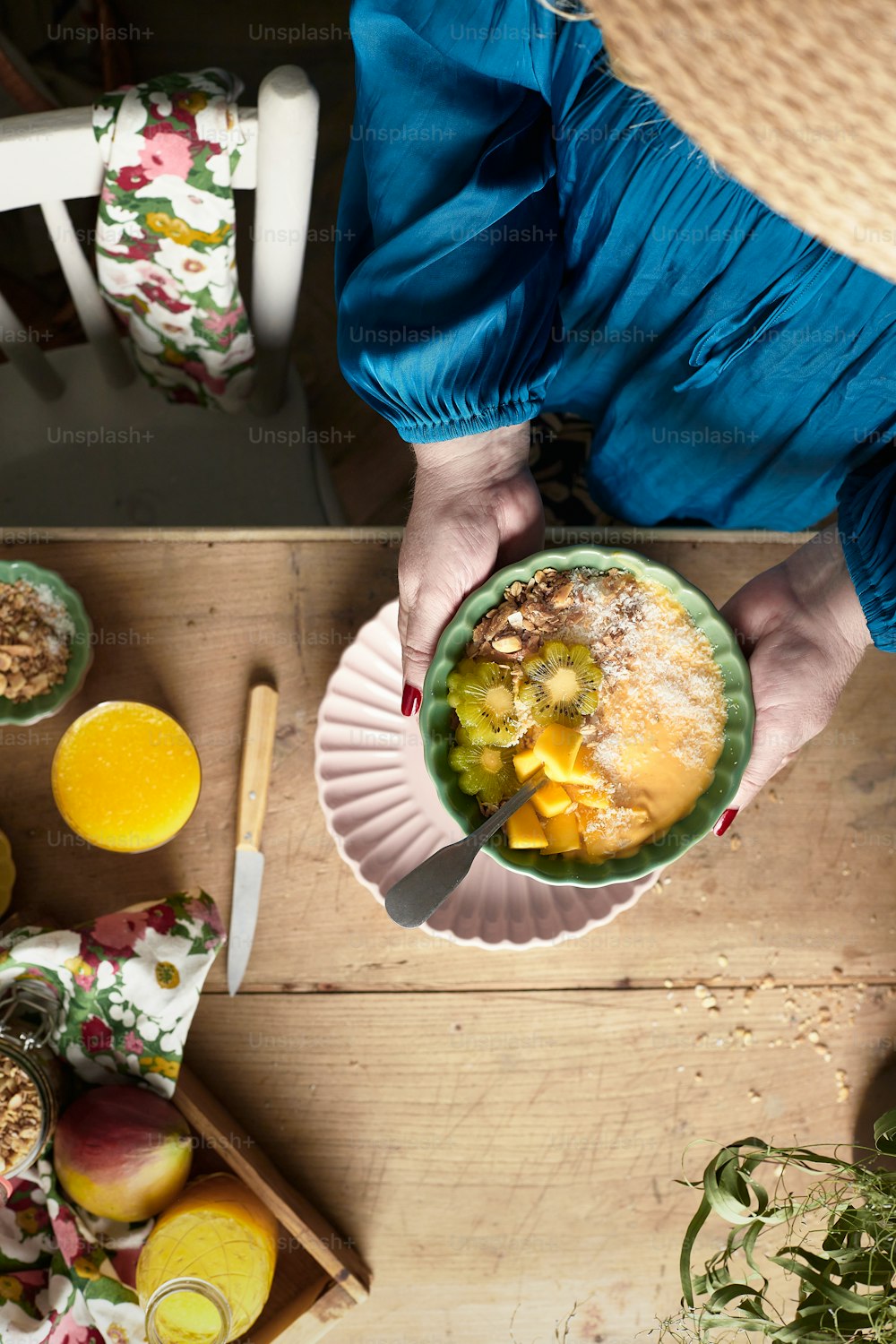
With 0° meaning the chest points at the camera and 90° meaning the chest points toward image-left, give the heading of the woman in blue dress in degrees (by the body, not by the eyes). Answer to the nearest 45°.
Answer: approximately 0°
